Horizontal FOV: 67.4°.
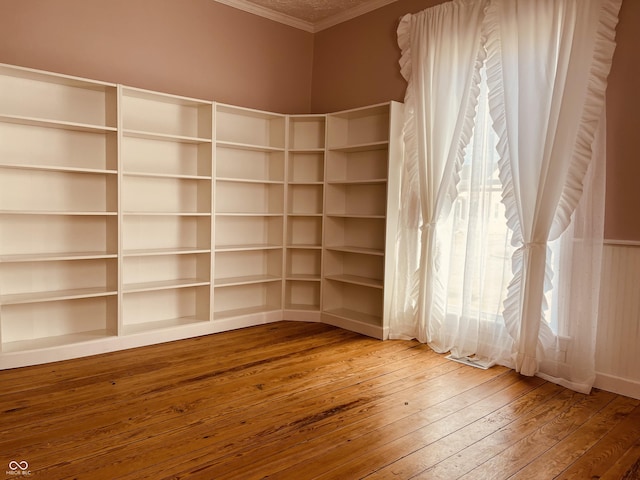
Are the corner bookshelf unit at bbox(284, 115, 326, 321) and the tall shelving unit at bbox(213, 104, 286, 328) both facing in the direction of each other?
no

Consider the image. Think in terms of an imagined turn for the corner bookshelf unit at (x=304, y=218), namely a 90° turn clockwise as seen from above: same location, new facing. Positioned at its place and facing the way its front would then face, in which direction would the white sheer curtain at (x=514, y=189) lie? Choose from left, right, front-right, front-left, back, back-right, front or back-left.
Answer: back-left

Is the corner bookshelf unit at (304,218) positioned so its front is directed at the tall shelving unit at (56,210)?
no

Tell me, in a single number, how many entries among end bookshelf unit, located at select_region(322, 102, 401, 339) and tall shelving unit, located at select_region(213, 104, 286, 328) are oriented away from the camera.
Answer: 0

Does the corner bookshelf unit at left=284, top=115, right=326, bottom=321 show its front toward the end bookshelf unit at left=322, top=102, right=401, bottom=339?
no

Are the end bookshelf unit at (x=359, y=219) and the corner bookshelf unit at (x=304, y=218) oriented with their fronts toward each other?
no

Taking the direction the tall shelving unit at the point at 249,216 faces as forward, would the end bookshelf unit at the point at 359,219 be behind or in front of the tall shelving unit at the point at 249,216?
in front

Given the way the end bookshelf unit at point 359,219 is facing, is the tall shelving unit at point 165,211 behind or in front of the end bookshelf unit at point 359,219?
in front

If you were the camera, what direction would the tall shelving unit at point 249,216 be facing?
facing the viewer and to the right of the viewer

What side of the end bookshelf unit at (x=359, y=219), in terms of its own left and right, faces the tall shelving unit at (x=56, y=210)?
front

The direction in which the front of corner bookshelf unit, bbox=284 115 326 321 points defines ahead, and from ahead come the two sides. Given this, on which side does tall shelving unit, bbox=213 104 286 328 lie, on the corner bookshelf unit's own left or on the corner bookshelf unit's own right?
on the corner bookshelf unit's own right

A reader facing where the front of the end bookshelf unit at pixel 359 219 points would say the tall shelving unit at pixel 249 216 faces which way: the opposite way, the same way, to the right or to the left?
to the left

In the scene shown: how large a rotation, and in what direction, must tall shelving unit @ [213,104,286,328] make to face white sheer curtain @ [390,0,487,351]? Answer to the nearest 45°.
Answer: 0° — it already faces it

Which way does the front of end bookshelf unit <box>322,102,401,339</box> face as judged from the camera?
facing the viewer and to the left of the viewer

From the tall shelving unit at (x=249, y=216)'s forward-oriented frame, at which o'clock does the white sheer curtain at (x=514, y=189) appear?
The white sheer curtain is roughly at 12 o'clock from the tall shelving unit.

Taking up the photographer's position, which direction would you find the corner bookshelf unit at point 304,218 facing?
facing the viewer

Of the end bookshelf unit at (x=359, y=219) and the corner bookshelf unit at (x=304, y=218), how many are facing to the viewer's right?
0

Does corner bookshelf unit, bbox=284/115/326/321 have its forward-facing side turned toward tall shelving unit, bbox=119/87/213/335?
no
